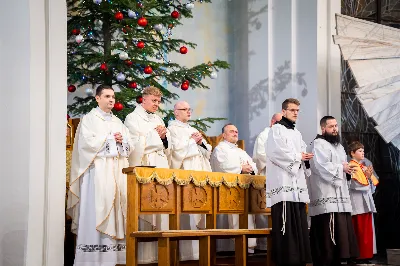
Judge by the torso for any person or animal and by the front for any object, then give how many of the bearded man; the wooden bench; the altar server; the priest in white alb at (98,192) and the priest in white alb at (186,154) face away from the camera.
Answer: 0

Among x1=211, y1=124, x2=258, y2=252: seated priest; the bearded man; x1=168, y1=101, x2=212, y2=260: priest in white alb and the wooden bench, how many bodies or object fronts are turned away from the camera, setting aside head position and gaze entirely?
0

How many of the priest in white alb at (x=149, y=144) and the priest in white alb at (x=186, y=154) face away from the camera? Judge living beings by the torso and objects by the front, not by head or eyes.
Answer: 0

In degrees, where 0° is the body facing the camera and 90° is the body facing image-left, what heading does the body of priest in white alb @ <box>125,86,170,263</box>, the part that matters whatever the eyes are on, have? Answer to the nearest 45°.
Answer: approximately 315°

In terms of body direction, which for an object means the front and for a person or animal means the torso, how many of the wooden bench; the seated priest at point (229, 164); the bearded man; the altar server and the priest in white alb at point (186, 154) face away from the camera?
0

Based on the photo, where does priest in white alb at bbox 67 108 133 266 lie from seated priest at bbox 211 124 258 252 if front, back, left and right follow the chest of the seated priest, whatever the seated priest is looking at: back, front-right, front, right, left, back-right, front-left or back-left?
right

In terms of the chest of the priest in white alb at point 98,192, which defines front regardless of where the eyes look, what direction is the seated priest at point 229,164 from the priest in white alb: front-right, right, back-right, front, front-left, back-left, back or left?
left

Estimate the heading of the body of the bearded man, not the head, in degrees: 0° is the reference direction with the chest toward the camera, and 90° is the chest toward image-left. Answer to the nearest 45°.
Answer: approximately 315°

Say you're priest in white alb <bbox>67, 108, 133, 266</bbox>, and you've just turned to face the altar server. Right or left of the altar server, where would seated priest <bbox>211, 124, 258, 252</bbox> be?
left

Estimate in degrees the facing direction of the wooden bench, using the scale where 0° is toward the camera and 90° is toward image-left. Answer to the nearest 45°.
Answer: approximately 315°

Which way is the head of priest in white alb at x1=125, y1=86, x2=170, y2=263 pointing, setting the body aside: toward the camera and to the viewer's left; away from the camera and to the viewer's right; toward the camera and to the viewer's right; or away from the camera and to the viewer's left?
toward the camera and to the viewer's right

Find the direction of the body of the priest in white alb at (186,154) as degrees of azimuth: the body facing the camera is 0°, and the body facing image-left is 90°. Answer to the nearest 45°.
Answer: approximately 315°

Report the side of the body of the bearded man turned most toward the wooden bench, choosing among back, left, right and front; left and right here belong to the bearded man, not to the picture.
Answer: right

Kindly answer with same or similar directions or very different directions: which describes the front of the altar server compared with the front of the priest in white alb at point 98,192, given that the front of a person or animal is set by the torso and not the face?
same or similar directions
